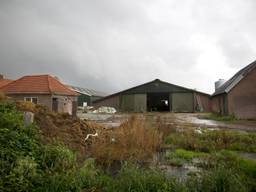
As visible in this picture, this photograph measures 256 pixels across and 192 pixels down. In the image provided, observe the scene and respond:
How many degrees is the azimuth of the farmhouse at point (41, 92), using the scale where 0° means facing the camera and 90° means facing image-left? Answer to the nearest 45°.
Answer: approximately 315°

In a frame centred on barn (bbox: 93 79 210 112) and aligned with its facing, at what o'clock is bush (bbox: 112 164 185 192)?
The bush is roughly at 12 o'clock from the barn.

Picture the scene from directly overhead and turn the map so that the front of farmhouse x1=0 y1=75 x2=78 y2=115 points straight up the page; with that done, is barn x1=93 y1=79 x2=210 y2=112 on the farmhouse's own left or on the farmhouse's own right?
on the farmhouse's own left

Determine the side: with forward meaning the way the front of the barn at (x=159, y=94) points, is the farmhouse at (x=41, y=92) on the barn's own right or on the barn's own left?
on the barn's own right

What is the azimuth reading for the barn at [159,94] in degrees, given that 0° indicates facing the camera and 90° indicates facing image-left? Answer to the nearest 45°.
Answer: approximately 0°

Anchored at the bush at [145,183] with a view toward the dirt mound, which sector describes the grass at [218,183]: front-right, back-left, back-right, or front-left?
back-right

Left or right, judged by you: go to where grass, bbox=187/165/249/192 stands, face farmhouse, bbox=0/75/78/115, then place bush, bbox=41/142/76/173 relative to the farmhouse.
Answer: left
